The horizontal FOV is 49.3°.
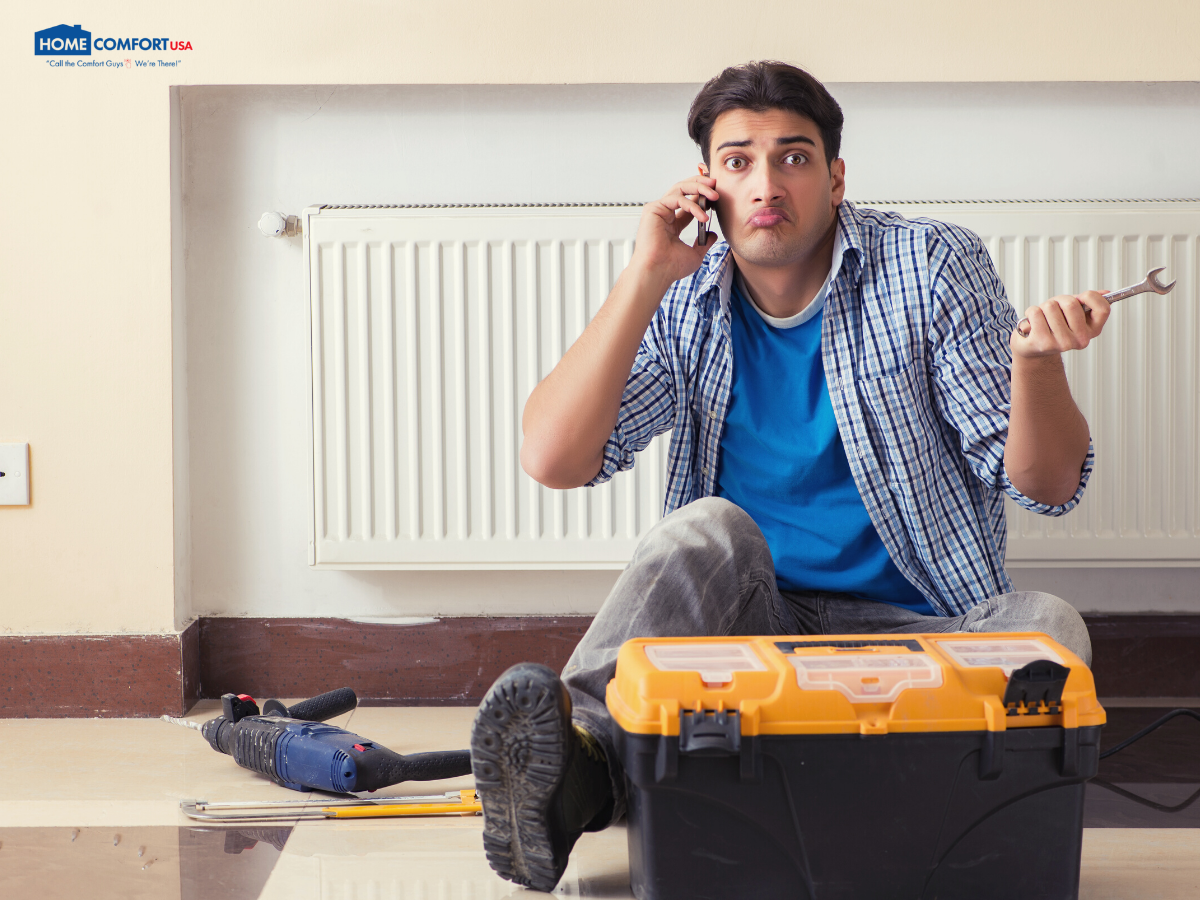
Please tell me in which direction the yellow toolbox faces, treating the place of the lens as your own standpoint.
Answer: facing the viewer

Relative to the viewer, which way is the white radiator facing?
toward the camera

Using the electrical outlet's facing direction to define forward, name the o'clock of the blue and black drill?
The blue and black drill is roughly at 11 o'clock from the electrical outlet.

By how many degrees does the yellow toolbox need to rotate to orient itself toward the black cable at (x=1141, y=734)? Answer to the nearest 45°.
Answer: approximately 135° to its left

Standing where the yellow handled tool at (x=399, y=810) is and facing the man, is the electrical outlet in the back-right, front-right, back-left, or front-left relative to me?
back-left

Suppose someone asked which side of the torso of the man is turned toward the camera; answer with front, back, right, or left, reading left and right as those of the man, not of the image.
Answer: front

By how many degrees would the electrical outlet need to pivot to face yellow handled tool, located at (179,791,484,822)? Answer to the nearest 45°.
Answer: approximately 45° to its left

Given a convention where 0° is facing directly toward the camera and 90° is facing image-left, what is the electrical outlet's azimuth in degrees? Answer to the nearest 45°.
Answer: approximately 0°
